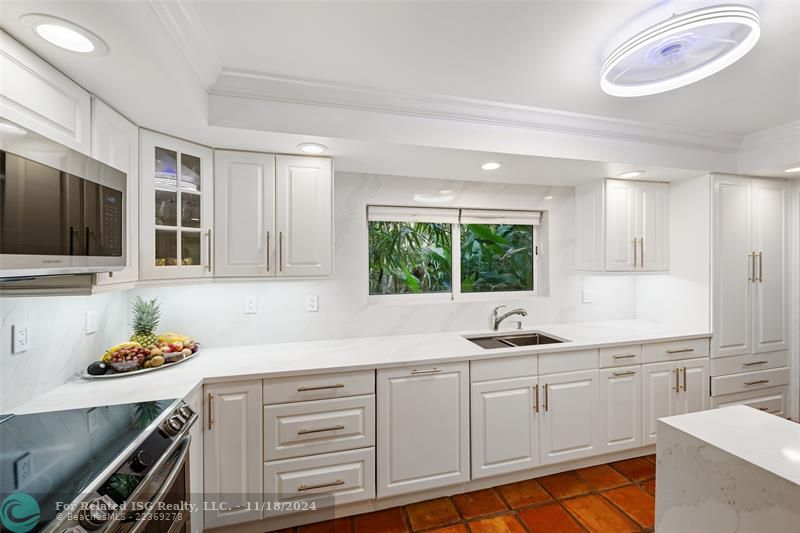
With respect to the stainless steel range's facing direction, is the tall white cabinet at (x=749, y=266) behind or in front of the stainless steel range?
in front

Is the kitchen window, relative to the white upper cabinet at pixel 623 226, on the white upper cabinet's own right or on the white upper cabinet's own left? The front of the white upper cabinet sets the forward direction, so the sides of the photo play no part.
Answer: on the white upper cabinet's own right

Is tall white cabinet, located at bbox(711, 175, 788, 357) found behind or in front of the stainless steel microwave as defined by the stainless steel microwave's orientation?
in front

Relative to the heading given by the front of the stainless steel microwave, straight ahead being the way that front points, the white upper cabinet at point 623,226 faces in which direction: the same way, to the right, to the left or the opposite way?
to the right

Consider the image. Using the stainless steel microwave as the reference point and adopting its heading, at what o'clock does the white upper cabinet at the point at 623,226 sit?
The white upper cabinet is roughly at 11 o'clock from the stainless steel microwave.

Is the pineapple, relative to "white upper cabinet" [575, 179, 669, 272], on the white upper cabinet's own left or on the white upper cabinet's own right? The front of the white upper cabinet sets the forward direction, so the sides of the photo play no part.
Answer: on the white upper cabinet's own right

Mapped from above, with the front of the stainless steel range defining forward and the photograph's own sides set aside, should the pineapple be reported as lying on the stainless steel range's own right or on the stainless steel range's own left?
on the stainless steel range's own left

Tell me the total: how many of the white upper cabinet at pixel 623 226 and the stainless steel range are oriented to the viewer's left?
0

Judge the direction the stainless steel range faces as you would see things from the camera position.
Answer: facing the viewer and to the right of the viewer

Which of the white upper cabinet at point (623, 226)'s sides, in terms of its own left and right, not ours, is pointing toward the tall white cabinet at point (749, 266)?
left

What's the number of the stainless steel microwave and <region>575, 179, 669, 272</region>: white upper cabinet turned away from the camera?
0

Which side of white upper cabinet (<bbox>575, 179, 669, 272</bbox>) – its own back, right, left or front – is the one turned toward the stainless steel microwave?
right
